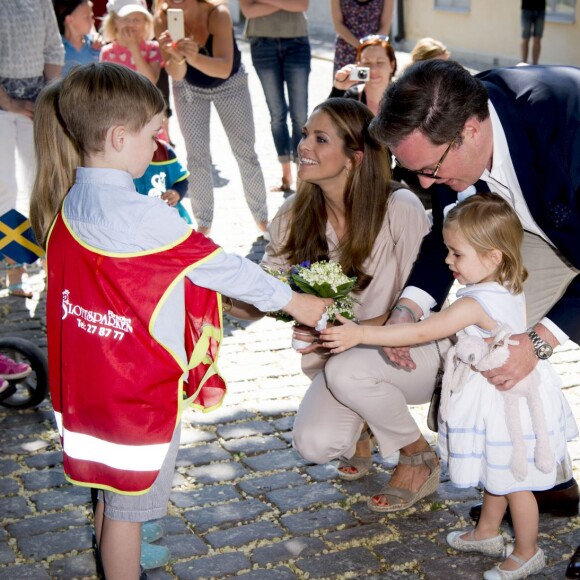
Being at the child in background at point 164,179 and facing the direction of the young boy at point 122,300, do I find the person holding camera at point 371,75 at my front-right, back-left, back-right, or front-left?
back-left

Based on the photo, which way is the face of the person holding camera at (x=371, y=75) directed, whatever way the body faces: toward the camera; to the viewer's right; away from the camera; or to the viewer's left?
toward the camera

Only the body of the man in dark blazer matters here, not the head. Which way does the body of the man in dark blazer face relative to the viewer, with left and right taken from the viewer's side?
facing the viewer and to the left of the viewer

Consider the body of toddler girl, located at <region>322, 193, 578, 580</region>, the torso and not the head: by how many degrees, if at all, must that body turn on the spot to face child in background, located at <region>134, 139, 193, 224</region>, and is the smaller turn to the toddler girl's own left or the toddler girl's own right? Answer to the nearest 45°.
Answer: approximately 45° to the toddler girl's own right

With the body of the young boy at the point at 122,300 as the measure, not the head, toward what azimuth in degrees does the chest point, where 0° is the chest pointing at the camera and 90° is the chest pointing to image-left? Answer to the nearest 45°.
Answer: approximately 225°

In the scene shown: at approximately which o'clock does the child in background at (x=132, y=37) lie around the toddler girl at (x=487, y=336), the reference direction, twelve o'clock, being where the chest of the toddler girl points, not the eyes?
The child in background is roughly at 2 o'clock from the toddler girl.

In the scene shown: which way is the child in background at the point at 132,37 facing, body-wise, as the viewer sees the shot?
toward the camera

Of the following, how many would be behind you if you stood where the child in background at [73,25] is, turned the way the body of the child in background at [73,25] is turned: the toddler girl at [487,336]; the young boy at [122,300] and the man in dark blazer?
0

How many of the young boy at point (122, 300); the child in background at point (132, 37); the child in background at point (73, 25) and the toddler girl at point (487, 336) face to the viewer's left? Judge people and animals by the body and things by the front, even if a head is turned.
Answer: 1

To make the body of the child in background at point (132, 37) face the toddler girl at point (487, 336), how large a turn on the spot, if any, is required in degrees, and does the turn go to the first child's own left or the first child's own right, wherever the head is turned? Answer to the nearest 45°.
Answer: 0° — they already face them

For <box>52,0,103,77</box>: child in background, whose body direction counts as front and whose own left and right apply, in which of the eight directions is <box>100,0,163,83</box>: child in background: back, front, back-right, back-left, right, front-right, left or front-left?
left

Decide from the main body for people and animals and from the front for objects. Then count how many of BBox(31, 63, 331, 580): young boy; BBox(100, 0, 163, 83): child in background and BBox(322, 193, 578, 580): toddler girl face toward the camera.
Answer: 1

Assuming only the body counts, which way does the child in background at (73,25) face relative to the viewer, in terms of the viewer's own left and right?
facing the viewer and to the right of the viewer

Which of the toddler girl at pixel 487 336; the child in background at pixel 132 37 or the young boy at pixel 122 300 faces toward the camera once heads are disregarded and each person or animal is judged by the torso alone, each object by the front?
the child in background

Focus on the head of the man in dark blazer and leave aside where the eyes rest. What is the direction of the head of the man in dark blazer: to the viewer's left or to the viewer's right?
to the viewer's left

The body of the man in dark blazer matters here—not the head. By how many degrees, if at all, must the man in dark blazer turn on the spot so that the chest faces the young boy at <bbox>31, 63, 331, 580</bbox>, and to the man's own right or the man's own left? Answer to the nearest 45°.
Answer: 0° — they already face them

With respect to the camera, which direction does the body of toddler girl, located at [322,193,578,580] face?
to the viewer's left
